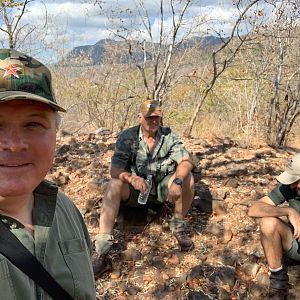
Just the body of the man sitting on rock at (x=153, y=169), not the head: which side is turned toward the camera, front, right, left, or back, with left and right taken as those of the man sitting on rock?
front

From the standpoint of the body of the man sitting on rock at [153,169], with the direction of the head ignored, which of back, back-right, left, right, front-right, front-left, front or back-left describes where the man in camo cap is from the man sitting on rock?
front

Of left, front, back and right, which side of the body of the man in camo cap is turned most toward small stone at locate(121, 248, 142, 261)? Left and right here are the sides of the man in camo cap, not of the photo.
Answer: back

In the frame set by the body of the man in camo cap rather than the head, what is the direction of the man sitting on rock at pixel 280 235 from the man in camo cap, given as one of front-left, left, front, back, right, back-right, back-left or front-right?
back-left

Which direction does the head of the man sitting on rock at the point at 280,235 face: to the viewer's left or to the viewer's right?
to the viewer's left

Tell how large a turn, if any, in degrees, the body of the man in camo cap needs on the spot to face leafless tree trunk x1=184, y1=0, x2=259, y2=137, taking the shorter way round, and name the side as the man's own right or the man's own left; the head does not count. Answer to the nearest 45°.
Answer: approximately 135° to the man's own left

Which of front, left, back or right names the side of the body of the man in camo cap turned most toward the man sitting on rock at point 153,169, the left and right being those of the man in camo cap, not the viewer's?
back

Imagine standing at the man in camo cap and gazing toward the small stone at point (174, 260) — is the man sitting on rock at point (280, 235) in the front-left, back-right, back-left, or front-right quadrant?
front-right

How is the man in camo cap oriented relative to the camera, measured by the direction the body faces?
toward the camera

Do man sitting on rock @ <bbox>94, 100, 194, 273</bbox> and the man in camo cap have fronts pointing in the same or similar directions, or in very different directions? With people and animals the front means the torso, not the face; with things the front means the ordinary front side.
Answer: same or similar directions
